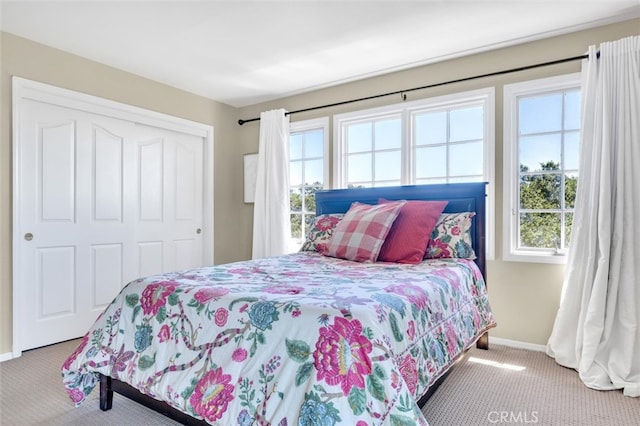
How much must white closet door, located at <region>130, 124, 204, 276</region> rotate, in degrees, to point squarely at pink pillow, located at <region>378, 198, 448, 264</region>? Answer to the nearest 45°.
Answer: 0° — it already faces it

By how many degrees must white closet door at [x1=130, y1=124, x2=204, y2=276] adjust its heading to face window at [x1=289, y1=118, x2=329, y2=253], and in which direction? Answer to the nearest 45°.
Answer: approximately 45° to its left

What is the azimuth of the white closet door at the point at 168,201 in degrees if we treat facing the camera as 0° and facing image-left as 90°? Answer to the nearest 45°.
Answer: approximately 315°

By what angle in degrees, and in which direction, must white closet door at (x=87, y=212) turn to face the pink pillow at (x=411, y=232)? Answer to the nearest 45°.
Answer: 0° — it already faces it

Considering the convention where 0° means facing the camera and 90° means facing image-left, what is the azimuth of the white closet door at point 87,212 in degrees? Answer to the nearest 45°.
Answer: approximately 315°

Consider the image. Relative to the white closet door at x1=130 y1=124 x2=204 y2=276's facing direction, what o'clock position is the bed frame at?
The bed frame is roughly at 12 o'clock from the white closet door.

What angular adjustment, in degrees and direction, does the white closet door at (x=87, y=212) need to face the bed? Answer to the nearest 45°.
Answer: approximately 45° to its right

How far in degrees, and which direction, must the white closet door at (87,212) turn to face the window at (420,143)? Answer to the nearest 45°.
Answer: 0° — it already faces it

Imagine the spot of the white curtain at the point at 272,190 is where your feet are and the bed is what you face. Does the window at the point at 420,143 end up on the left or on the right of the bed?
left
